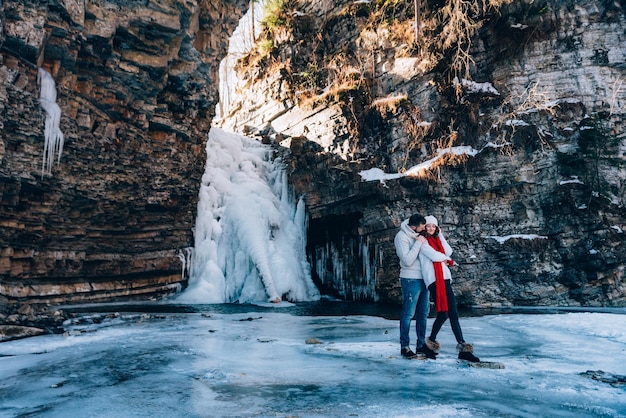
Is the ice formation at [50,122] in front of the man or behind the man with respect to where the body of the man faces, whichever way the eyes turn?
behind

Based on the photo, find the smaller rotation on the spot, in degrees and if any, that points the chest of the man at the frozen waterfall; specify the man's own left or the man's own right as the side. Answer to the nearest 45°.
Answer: approximately 180°

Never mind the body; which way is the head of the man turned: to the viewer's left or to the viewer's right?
to the viewer's right

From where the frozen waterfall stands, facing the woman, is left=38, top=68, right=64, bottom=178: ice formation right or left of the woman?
right

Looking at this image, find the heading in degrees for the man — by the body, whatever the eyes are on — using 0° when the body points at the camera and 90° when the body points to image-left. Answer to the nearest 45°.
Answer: approximately 315°
